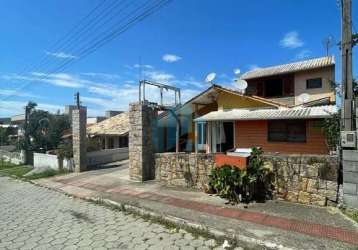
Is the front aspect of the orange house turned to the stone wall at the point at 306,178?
yes

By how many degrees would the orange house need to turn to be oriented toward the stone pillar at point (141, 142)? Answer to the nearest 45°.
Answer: approximately 45° to its right

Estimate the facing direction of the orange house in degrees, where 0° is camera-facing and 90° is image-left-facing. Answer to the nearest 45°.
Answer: approximately 0°

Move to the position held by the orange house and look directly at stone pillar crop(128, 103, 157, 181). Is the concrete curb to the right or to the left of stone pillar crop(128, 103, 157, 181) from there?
left

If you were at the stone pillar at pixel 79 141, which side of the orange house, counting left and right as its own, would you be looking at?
right

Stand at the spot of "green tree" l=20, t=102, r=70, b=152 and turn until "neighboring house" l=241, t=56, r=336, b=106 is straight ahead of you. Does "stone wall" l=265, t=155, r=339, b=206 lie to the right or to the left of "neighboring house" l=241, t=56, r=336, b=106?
right

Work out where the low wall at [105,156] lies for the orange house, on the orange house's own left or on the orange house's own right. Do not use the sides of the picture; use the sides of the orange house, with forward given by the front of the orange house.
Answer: on the orange house's own right

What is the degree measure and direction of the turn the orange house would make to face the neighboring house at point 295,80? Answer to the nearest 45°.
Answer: approximately 180°
